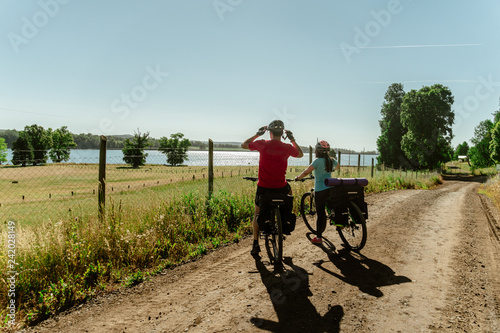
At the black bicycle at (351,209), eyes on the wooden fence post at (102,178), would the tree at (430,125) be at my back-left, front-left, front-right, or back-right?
back-right

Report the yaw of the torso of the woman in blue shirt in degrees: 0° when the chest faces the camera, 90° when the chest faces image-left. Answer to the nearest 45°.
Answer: approximately 135°

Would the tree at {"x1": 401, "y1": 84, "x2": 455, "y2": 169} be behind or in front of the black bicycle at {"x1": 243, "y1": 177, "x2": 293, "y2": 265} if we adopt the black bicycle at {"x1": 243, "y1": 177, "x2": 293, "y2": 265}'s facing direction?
in front

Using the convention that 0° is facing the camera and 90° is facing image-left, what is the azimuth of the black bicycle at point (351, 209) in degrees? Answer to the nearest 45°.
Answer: approximately 135°

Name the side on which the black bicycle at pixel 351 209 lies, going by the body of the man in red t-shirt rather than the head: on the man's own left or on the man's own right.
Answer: on the man's own right

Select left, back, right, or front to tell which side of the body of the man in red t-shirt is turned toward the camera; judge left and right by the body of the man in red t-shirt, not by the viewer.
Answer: back

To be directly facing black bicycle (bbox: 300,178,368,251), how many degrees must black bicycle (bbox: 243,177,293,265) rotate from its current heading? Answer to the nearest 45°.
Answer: approximately 45° to its right

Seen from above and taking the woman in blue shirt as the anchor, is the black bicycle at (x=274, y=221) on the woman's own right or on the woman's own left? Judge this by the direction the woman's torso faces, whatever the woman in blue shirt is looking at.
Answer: on the woman's own left

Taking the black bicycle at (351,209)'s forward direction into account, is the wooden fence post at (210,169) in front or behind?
in front

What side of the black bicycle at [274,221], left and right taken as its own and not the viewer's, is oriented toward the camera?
back

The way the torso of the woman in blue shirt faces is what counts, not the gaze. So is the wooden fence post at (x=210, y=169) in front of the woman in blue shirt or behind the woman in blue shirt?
in front

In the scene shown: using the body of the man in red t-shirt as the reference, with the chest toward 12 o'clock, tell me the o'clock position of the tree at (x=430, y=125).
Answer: The tree is roughly at 1 o'clock from the man in red t-shirt.

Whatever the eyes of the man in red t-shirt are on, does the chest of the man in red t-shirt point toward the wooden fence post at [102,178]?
no

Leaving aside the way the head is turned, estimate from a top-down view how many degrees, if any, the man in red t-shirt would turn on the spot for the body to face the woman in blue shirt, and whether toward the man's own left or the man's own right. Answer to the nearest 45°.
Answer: approximately 45° to the man's own right

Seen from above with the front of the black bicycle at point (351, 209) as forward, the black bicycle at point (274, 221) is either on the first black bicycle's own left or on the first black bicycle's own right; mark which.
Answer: on the first black bicycle's own left

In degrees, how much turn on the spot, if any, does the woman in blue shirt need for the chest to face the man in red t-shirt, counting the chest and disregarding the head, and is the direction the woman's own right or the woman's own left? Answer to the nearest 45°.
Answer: approximately 90° to the woman's own left

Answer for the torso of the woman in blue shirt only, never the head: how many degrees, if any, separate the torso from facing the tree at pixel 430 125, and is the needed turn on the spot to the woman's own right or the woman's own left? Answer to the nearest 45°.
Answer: approximately 45° to the woman's own right
